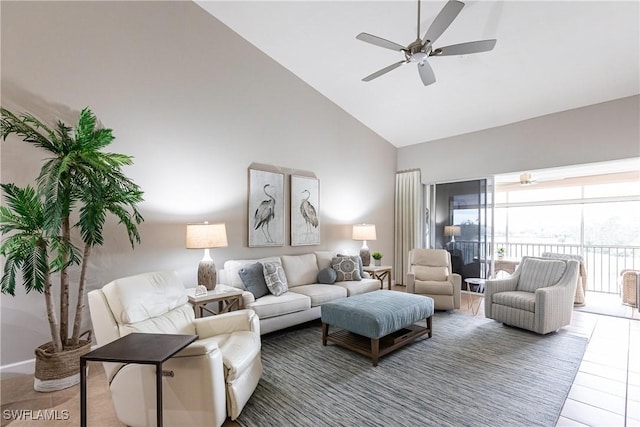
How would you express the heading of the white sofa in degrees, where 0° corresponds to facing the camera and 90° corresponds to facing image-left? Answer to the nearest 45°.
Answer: approximately 315°

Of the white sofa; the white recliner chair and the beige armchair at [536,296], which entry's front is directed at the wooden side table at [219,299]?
the beige armchair

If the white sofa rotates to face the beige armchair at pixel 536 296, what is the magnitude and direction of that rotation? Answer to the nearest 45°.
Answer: approximately 45° to its left

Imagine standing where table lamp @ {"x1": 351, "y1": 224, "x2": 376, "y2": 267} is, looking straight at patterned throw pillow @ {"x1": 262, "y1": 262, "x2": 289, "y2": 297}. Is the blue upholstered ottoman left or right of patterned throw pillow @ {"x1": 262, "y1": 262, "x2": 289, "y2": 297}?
left

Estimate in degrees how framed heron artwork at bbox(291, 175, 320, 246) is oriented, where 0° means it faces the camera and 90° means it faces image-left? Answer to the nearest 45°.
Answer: approximately 315°

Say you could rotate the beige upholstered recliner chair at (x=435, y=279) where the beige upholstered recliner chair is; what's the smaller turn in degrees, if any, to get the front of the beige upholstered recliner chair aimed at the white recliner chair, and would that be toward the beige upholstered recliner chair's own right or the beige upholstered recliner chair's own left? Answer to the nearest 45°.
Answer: approximately 45° to the beige upholstered recliner chair's own right

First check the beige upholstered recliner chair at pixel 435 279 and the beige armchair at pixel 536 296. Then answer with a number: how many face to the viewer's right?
0

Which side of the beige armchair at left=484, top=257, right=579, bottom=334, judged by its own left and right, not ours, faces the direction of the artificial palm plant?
front

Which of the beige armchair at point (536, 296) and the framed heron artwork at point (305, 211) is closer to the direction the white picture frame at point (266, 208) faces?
the beige armchair

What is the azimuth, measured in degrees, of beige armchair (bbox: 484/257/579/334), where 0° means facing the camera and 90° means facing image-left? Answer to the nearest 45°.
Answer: approximately 45°

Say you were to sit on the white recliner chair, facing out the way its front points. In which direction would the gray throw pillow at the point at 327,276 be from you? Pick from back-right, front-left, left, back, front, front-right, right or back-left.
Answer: left

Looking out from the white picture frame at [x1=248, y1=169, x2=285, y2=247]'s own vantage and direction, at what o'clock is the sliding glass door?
The sliding glass door is roughly at 10 o'clock from the white picture frame.

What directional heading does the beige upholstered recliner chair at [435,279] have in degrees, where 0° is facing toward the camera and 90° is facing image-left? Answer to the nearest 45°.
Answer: approximately 0°
